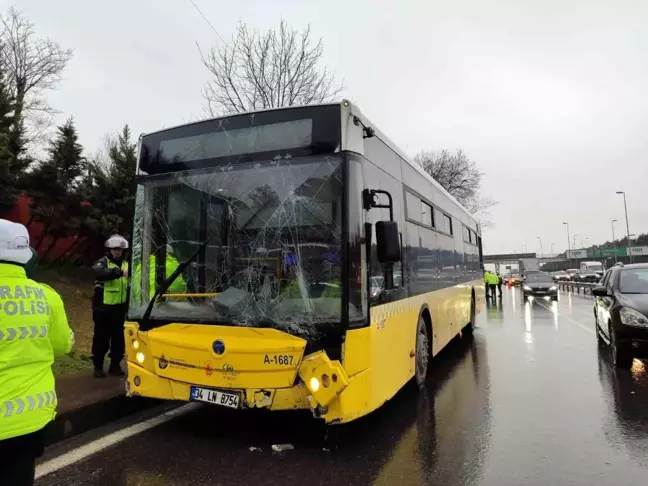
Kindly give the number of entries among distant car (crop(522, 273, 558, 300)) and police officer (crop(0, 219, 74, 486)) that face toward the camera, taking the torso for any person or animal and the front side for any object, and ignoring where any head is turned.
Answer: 1

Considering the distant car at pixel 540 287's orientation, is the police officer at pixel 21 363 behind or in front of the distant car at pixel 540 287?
in front

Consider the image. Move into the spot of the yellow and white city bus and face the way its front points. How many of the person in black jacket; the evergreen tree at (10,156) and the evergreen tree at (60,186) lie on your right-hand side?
3

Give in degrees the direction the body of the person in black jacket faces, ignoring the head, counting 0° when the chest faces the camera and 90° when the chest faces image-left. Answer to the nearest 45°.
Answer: approximately 315°

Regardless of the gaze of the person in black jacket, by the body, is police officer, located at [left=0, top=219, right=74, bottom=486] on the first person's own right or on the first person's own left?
on the first person's own right

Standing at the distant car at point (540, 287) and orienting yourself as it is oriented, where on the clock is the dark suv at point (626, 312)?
The dark suv is roughly at 12 o'clock from the distant car.

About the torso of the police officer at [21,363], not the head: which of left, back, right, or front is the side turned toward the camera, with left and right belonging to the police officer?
back

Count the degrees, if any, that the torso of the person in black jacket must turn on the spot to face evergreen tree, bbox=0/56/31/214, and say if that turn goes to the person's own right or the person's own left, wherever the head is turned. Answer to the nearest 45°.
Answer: approximately 135° to the person's own left

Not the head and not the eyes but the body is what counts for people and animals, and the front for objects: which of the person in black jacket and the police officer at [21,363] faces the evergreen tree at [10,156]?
the police officer

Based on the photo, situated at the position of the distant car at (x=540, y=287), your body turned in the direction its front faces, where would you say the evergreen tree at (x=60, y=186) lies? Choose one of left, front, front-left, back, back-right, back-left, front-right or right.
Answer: front-right
